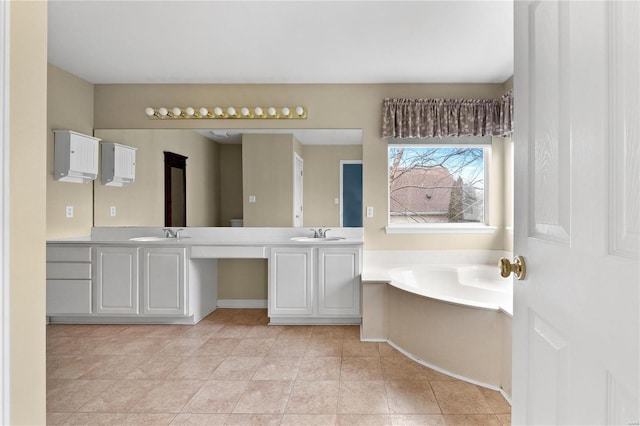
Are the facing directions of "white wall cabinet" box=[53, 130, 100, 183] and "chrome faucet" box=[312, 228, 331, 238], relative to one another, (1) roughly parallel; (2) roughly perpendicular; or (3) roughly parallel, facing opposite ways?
roughly perpendicular

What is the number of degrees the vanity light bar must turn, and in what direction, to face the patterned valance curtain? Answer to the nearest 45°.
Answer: approximately 90° to its left

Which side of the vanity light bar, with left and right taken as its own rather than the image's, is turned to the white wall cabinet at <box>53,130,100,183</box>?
right

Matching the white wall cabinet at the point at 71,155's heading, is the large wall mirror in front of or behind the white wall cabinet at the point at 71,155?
in front

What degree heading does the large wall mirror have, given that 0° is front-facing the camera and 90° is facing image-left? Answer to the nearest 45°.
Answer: approximately 0°

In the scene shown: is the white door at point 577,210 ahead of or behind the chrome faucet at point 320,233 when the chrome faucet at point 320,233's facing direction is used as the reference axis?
ahead

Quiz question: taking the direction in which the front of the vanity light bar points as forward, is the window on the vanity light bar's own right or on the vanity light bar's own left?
on the vanity light bar's own left

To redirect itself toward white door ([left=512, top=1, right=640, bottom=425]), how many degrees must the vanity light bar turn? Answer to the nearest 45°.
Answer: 0° — it already faces it

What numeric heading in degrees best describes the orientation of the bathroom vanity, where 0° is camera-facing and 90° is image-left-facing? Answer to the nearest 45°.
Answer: approximately 0°
